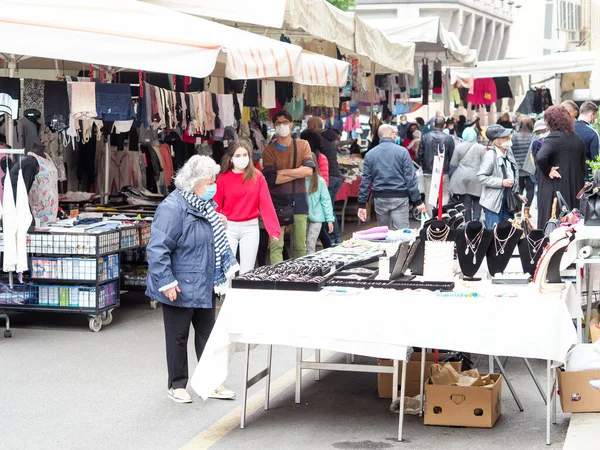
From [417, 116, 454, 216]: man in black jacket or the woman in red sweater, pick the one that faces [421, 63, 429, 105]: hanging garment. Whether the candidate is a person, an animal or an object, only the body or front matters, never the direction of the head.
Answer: the man in black jacket

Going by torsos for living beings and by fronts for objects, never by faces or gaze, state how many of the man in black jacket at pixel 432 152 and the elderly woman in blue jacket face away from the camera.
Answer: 1

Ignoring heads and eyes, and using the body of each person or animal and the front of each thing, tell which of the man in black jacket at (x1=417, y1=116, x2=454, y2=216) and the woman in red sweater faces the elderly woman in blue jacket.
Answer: the woman in red sweater

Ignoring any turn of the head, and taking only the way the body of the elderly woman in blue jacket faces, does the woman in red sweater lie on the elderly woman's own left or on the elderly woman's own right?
on the elderly woman's own left

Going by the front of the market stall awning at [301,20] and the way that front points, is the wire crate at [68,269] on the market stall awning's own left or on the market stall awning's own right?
on the market stall awning's own right

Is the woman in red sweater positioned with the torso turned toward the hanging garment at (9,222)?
no

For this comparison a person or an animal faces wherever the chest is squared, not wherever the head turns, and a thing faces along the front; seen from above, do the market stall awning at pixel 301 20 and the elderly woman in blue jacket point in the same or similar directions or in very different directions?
same or similar directions

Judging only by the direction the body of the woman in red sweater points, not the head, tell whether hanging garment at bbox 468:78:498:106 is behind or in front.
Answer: behind

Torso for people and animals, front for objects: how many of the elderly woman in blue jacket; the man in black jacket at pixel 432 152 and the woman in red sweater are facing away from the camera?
1

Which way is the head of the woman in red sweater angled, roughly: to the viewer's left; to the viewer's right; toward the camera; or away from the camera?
toward the camera

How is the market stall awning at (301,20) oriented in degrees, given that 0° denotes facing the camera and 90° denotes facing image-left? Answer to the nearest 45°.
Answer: approximately 315°

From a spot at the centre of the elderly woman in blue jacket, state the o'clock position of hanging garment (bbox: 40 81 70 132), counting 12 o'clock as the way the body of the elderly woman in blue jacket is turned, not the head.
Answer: The hanging garment is roughly at 7 o'clock from the elderly woman in blue jacket.

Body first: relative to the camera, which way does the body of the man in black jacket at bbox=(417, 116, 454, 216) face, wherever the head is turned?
away from the camera

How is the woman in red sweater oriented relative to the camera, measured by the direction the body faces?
toward the camera

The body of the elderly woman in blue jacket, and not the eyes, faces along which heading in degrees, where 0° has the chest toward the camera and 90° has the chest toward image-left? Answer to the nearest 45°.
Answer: approximately 315°

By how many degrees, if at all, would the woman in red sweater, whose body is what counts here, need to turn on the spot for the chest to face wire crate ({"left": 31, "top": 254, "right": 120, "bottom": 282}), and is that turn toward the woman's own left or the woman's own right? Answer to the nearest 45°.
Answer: approximately 90° to the woman's own right

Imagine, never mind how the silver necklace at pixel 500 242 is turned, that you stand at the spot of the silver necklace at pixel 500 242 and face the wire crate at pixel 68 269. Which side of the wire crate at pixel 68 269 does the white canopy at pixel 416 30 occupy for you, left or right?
right

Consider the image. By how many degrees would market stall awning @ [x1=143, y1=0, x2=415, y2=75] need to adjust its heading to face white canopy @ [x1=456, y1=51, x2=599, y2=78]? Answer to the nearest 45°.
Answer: approximately 90° to its left
